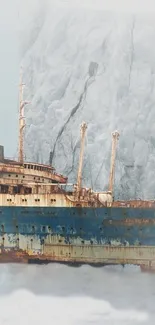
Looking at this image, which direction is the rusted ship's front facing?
to the viewer's right
